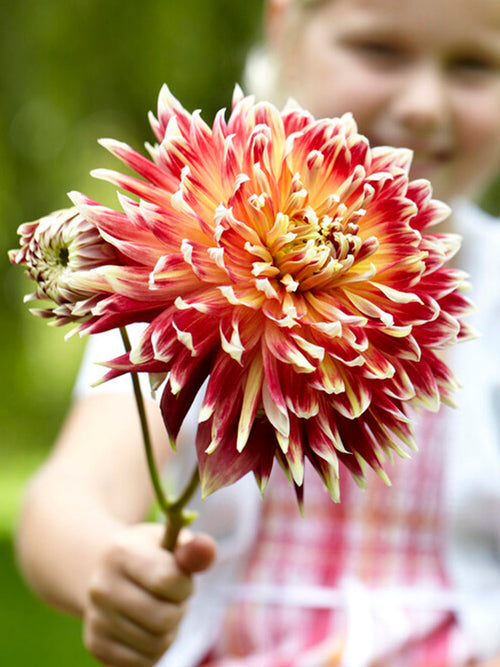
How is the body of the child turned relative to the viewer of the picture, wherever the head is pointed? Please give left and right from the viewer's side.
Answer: facing the viewer

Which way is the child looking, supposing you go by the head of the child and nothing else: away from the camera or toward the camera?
toward the camera
